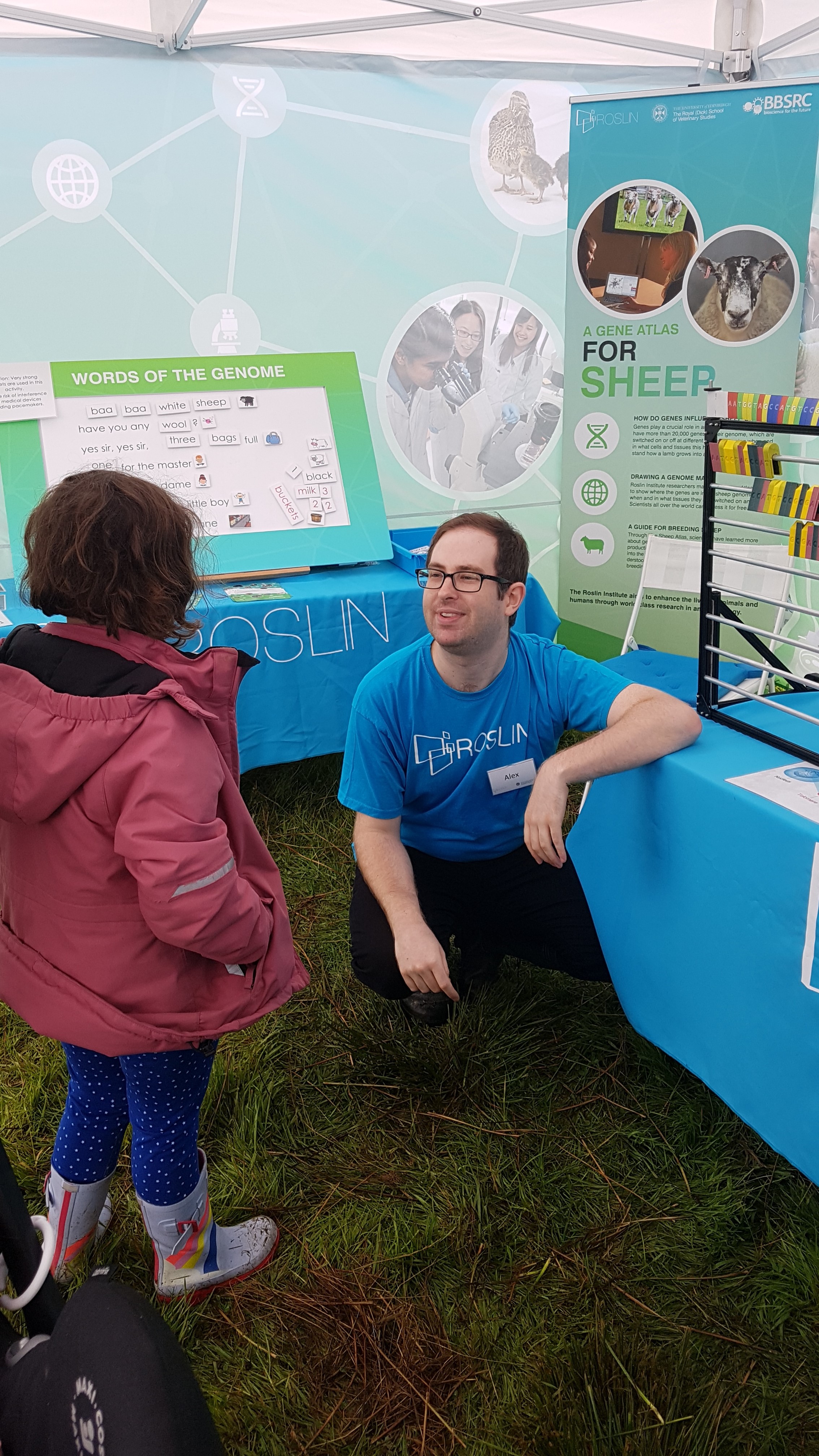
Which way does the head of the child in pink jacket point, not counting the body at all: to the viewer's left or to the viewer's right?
to the viewer's right

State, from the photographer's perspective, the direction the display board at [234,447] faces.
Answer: facing the viewer

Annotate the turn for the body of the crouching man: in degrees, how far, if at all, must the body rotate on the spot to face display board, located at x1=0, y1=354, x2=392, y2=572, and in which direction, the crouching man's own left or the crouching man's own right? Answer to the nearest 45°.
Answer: approximately 135° to the crouching man's own right

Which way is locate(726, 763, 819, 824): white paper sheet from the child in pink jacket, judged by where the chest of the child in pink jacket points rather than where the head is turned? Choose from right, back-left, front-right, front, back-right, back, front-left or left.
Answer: front-right

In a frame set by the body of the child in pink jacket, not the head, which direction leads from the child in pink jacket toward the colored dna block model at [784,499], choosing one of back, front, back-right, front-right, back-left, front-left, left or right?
front-right

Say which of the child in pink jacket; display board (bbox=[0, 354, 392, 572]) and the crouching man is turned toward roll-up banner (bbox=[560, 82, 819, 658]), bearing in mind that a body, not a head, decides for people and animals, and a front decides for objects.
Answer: the child in pink jacket

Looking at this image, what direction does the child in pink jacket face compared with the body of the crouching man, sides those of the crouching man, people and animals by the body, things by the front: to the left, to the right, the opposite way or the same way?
the opposite way

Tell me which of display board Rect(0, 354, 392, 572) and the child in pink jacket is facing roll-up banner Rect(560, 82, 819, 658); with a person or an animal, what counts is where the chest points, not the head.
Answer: the child in pink jacket

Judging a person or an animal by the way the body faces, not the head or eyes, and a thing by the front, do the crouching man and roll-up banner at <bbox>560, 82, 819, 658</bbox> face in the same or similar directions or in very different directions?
same or similar directions

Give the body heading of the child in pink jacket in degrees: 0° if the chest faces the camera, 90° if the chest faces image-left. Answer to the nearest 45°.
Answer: approximately 225°

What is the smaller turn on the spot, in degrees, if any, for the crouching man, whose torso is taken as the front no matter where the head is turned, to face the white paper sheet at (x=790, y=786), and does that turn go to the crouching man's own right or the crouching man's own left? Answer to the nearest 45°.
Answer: approximately 45° to the crouching man's own left

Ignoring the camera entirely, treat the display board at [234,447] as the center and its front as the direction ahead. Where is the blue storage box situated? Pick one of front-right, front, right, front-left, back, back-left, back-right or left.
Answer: left

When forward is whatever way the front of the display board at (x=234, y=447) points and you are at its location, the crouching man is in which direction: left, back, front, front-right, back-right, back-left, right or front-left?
front

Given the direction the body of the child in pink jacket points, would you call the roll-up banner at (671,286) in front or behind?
in front

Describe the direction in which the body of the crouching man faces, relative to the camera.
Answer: toward the camera

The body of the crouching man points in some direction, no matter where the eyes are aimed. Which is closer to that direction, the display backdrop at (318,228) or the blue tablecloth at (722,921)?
the blue tablecloth

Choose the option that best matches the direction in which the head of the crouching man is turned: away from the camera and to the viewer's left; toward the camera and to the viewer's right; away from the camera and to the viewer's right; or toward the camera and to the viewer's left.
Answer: toward the camera and to the viewer's left

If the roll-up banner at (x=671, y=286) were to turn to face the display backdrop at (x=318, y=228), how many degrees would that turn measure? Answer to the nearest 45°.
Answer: approximately 90° to its right
